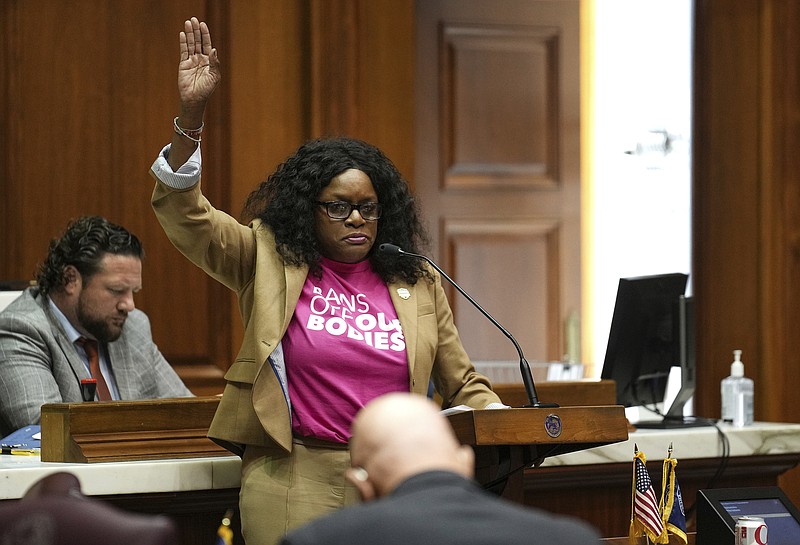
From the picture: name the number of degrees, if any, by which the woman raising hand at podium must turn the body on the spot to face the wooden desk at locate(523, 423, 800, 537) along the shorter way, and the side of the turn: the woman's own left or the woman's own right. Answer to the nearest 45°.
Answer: approximately 90° to the woman's own left

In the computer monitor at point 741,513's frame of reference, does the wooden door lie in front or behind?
behind

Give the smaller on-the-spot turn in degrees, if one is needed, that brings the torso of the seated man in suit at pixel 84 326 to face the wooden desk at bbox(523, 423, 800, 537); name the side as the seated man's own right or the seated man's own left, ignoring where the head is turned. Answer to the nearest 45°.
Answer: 0° — they already face it

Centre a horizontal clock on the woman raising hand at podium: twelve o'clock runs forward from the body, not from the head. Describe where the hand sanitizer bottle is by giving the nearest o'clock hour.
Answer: The hand sanitizer bottle is roughly at 9 o'clock from the woman raising hand at podium.

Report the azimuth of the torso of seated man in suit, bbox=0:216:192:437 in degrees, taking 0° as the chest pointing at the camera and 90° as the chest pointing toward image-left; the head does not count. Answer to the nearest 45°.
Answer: approximately 315°
